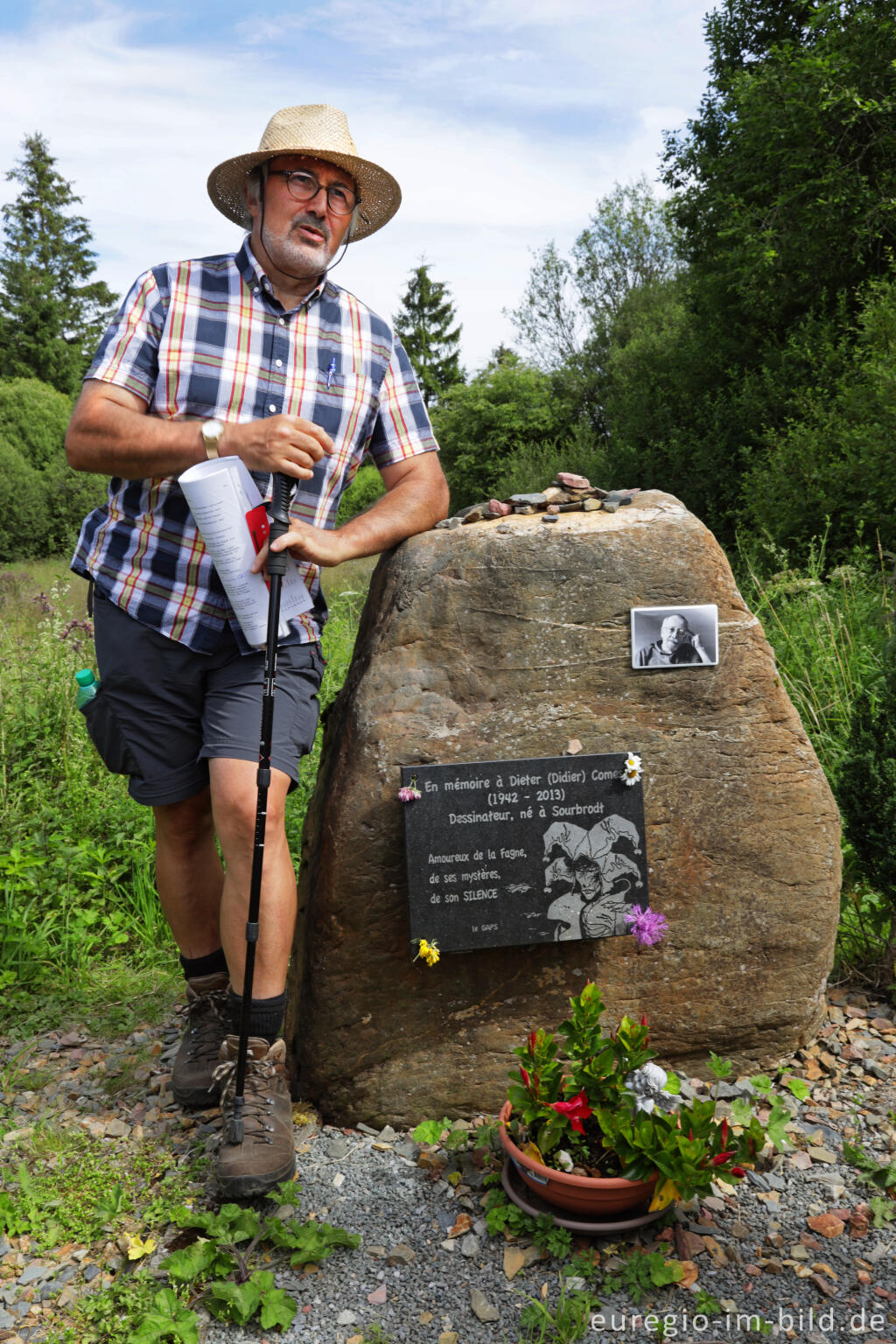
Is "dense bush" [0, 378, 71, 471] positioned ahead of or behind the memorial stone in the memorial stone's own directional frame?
behind

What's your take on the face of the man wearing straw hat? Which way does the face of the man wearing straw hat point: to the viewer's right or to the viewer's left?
to the viewer's right

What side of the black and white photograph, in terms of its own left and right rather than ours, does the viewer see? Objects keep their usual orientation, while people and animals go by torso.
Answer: front

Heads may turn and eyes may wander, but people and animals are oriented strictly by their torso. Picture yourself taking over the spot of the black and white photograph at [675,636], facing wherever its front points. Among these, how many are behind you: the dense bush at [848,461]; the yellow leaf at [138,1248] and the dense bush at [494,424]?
2

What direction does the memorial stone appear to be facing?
toward the camera

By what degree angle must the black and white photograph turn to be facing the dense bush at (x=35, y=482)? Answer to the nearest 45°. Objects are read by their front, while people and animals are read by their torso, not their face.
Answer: approximately 135° to its right

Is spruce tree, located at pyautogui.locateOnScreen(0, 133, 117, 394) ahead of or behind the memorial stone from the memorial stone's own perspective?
behind

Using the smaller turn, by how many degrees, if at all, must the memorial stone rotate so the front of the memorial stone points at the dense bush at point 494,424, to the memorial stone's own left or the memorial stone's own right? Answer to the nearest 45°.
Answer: approximately 180°

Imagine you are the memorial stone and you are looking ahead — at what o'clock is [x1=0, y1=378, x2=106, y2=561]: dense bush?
The dense bush is roughly at 5 o'clock from the memorial stone.

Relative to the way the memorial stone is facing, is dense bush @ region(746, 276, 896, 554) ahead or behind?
behind
